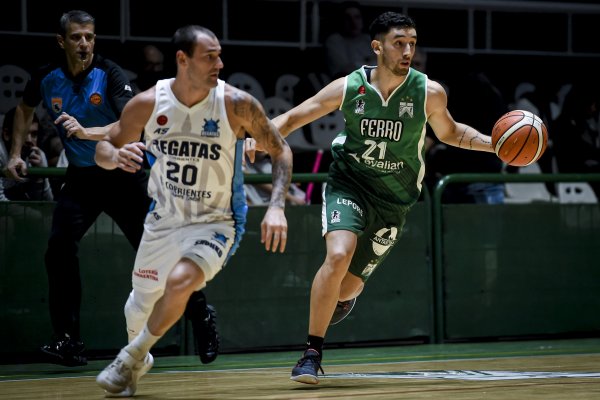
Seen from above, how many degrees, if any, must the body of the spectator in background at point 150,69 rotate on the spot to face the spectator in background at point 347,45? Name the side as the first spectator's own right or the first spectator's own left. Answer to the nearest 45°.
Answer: approximately 90° to the first spectator's own left

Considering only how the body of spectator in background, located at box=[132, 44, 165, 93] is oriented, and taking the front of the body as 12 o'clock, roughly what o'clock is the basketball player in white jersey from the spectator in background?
The basketball player in white jersey is roughly at 12 o'clock from the spectator in background.

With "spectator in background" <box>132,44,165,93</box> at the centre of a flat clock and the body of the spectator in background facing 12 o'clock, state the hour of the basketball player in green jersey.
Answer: The basketball player in green jersey is roughly at 11 o'clock from the spectator in background.

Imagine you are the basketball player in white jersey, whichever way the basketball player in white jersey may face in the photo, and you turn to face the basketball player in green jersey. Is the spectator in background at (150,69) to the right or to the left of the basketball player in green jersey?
left

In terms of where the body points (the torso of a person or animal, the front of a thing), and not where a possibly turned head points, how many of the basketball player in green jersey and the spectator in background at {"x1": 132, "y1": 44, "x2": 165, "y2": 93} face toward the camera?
2

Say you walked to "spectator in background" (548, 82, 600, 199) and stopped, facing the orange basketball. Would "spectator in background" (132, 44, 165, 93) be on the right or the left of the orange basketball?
right

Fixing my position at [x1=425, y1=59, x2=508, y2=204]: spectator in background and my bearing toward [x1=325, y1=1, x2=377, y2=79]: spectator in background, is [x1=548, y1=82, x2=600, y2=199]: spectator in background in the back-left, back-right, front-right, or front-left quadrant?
back-right

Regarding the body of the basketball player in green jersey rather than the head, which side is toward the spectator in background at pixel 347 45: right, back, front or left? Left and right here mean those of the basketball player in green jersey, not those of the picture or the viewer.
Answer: back

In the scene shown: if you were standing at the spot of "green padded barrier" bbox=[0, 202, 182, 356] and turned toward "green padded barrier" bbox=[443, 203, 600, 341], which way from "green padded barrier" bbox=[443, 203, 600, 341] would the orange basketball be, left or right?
right

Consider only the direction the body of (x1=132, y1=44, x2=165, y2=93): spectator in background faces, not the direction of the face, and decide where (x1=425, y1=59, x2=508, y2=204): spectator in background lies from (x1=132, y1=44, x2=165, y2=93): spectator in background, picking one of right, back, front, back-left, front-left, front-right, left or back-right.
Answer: left

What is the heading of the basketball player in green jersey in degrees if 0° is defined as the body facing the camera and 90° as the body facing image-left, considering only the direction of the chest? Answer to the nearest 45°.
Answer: approximately 0°
